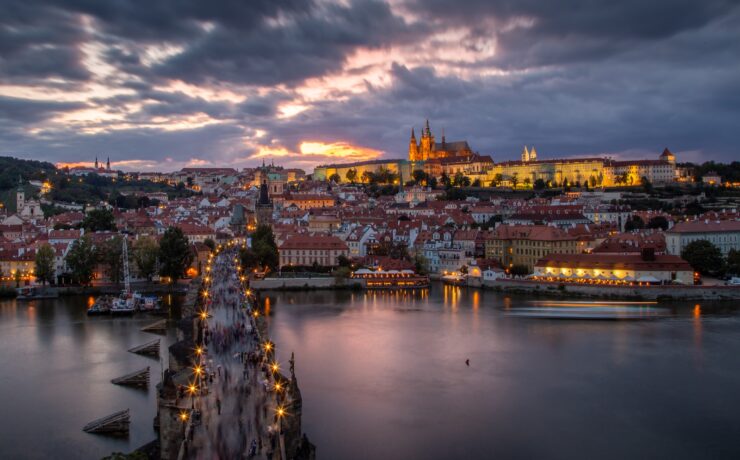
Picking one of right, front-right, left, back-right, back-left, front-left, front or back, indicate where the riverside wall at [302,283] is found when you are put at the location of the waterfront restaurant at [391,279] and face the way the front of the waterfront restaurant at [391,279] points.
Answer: right

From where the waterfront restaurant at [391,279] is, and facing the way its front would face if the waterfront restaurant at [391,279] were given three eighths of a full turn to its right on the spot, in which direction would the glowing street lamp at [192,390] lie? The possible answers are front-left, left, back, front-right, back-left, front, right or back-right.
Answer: back-left

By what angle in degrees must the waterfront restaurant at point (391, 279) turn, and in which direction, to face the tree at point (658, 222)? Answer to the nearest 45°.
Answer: approximately 135° to its left

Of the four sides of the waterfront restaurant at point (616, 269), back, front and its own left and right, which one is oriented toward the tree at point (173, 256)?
right

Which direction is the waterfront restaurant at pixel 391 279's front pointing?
toward the camera

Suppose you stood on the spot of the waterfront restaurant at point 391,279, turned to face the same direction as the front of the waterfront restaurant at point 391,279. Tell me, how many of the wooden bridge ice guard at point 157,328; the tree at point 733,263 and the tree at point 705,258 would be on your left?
2

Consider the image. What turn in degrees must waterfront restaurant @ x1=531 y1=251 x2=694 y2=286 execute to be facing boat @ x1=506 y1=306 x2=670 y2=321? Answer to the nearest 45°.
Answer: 0° — it already faces it

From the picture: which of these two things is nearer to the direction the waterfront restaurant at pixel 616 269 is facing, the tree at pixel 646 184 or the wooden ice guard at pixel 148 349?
the wooden ice guard

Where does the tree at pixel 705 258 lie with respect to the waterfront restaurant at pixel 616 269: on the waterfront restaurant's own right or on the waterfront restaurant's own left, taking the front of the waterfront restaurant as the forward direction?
on the waterfront restaurant's own left

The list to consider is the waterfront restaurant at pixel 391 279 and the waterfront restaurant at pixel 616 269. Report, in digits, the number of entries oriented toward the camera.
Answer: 2

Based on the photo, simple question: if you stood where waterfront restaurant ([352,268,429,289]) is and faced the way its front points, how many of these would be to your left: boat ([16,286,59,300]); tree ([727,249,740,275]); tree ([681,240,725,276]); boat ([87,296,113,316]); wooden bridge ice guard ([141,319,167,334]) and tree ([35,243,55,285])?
2

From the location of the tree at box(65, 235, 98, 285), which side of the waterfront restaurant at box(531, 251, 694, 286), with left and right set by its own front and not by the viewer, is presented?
right

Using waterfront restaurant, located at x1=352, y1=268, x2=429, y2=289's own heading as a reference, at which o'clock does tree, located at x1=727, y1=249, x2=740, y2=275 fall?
The tree is roughly at 9 o'clock from the waterfront restaurant.

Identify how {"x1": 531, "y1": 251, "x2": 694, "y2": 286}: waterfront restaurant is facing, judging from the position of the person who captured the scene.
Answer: facing the viewer

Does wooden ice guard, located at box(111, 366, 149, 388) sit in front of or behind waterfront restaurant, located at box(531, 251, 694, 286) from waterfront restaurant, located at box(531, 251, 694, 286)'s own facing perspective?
in front

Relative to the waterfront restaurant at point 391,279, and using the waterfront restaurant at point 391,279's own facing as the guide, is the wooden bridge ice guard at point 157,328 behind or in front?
in front

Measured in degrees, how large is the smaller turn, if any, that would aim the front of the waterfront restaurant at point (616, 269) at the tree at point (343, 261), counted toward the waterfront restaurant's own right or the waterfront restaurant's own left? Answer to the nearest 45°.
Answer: approximately 90° to the waterfront restaurant's own right
